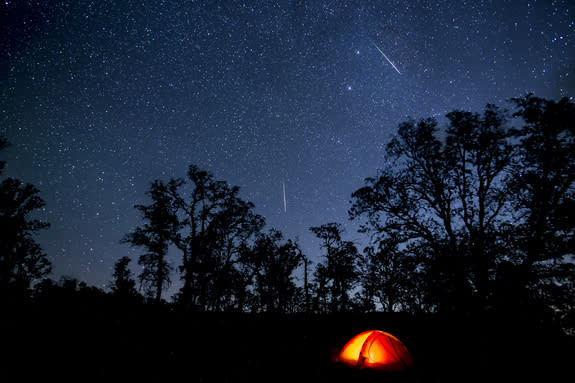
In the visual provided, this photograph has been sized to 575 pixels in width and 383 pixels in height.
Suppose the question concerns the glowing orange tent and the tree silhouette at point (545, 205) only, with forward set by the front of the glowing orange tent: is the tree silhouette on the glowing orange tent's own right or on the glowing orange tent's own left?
on the glowing orange tent's own left

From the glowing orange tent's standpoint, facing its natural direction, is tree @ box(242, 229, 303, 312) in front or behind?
behind
